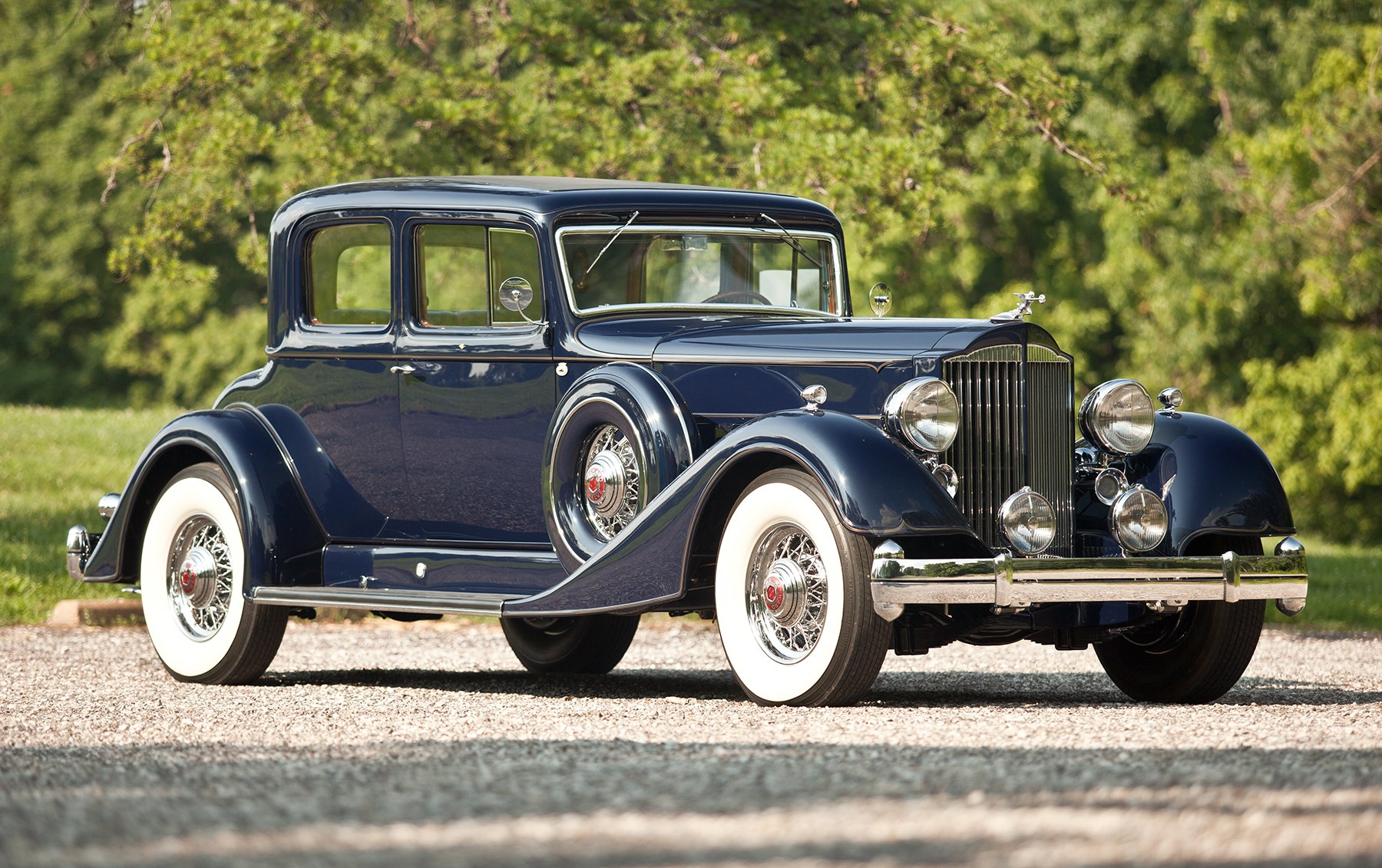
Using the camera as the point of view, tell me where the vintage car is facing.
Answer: facing the viewer and to the right of the viewer
